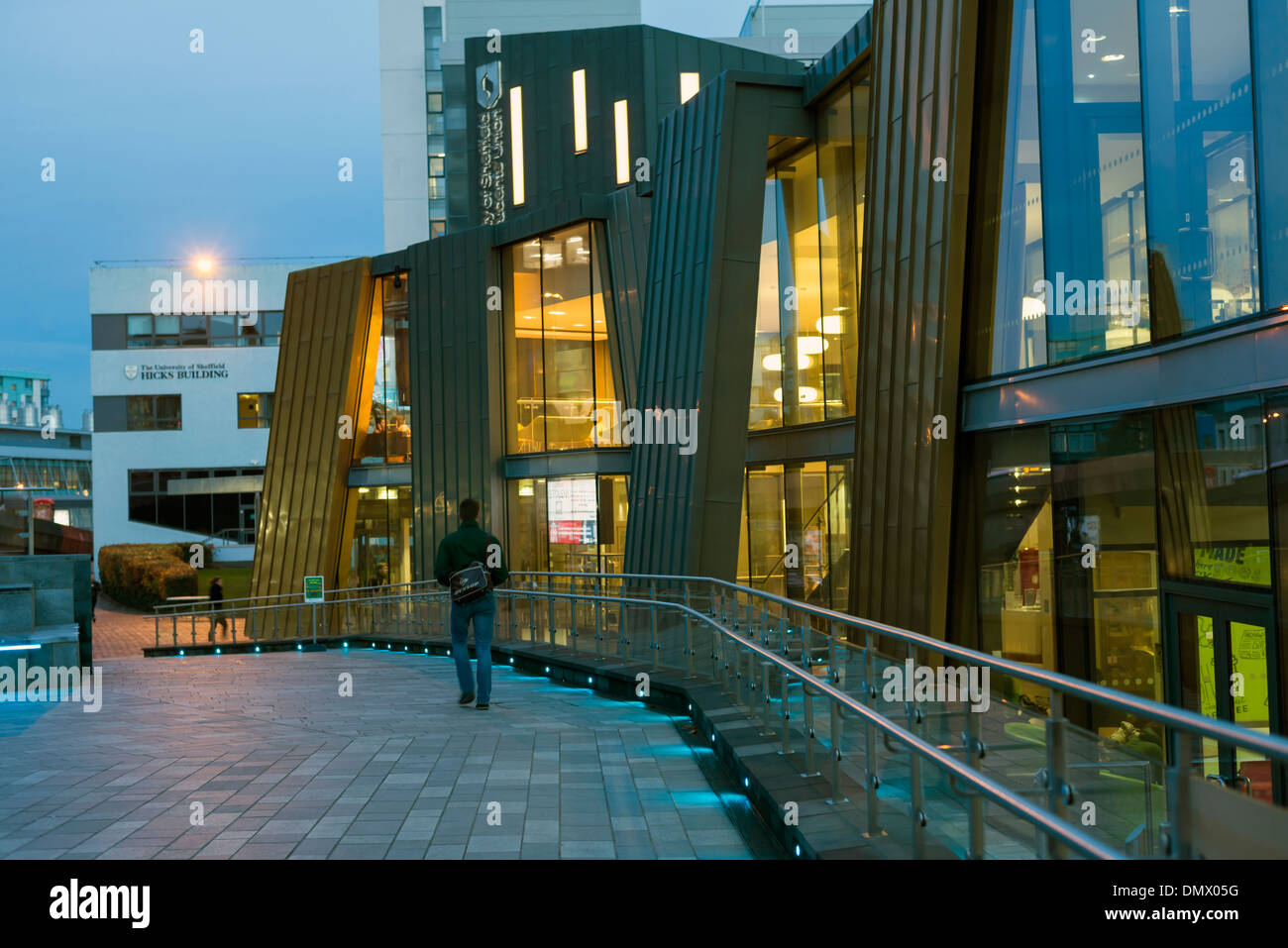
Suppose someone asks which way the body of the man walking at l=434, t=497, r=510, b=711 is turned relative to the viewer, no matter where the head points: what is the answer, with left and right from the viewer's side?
facing away from the viewer

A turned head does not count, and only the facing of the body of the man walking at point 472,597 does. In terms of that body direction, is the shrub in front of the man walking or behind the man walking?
in front

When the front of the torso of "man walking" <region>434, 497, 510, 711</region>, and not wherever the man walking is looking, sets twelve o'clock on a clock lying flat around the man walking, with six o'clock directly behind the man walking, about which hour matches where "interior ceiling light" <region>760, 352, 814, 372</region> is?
The interior ceiling light is roughly at 1 o'clock from the man walking.

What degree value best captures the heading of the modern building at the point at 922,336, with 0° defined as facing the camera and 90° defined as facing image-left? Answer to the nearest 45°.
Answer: approximately 45°

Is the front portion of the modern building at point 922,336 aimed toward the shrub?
no
